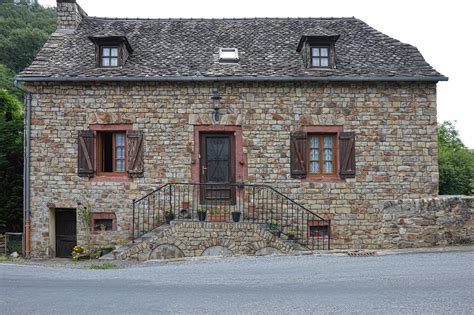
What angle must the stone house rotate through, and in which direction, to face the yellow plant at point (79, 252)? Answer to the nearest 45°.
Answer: approximately 90° to its right

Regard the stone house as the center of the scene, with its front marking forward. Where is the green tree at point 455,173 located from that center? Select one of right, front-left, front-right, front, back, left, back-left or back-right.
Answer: back-left

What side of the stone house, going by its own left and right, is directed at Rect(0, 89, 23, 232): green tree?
right

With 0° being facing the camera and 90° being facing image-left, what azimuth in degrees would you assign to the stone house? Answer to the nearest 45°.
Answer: approximately 0°
